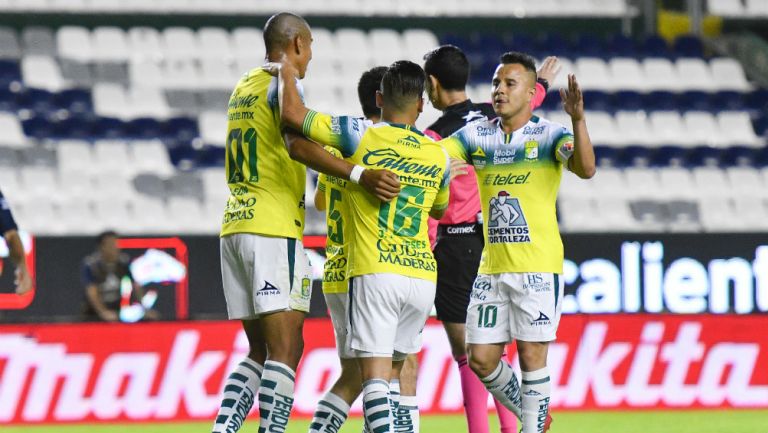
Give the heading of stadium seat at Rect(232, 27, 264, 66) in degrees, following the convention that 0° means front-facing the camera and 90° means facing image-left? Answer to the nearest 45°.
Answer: approximately 0°

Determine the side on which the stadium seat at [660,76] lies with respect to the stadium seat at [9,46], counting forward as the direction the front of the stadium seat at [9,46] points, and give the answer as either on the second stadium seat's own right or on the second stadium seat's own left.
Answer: on the second stadium seat's own left

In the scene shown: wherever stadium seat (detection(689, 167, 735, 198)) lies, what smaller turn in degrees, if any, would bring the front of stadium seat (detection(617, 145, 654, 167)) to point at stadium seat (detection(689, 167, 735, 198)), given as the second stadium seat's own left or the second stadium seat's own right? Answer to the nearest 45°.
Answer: approximately 90° to the second stadium seat's own left

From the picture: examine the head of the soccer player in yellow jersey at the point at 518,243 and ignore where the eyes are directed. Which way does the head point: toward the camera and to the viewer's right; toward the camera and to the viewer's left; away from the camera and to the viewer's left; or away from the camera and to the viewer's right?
toward the camera and to the viewer's left

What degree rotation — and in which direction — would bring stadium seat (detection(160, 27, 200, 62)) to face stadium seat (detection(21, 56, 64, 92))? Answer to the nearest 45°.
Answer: approximately 90° to its right

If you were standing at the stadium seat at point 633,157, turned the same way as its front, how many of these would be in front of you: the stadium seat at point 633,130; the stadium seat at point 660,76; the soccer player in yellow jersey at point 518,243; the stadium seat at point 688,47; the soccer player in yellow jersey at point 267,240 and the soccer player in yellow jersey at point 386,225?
3

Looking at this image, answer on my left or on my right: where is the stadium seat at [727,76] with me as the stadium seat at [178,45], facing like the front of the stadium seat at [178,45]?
on my left

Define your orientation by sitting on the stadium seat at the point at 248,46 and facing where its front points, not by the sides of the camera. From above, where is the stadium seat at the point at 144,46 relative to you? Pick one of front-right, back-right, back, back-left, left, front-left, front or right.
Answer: right

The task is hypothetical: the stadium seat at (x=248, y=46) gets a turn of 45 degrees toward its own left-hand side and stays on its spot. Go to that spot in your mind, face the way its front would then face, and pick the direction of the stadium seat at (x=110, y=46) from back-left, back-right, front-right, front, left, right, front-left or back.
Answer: back-right

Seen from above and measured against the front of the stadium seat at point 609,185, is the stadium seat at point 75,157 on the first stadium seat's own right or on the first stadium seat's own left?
on the first stadium seat's own right

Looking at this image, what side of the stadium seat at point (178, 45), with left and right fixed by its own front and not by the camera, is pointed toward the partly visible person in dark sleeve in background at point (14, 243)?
front

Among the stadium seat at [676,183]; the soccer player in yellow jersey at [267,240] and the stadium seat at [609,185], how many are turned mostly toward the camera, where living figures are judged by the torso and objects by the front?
2

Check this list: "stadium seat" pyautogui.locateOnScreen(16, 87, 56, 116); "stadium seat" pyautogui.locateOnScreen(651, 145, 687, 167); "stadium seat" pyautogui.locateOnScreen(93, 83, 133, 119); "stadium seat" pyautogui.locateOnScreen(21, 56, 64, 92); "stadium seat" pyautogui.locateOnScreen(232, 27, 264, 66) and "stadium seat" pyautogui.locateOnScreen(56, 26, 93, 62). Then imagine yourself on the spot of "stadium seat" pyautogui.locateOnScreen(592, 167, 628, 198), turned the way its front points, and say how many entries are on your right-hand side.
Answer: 5

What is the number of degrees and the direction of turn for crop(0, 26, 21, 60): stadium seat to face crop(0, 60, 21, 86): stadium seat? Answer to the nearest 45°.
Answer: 0° — it already faces it
